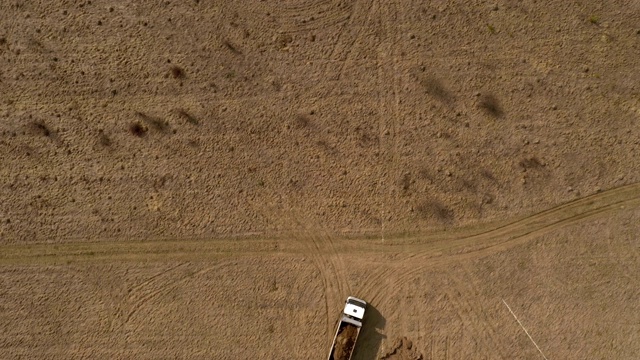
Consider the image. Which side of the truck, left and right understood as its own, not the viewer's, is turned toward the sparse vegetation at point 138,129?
left

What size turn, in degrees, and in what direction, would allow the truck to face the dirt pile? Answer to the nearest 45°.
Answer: approximately 90° to its right

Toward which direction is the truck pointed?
away from the camera

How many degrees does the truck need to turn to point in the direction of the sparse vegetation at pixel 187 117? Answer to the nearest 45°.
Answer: approximately 90° to its left
